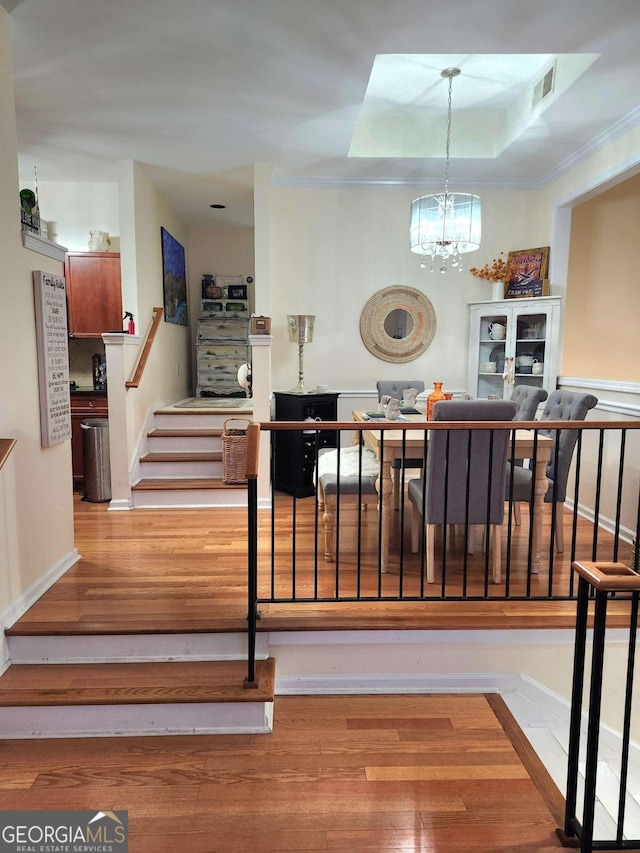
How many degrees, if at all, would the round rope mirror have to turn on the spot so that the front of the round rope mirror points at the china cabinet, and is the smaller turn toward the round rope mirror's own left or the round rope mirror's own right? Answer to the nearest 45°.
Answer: approximately 90° to the round rope mirror's own left

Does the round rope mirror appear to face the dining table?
yes

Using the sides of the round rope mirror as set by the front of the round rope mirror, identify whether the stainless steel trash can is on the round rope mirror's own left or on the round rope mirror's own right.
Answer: on the round rope mirror's own right

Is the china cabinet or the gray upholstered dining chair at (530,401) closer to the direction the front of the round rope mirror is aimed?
the gray upholstered dining chair

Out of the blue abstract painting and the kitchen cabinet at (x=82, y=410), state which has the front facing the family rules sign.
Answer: the kitchen cabinet

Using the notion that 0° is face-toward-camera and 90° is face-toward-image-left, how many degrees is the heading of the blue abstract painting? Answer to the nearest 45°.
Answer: approximately 270°

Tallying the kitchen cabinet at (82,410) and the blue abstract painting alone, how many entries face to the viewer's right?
1

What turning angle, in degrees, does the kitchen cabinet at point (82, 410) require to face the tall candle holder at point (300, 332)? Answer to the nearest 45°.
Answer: approximately 90° to its left

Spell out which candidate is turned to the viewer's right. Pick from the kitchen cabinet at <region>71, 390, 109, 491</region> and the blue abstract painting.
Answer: the blue abstract painting

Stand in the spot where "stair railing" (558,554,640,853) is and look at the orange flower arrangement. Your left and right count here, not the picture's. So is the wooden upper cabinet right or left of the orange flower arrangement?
left

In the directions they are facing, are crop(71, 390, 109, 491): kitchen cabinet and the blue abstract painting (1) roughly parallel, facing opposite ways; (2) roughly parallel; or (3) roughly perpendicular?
roughly perpendicular

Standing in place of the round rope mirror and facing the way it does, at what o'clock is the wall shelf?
The wall shelf is roughly at 1 o'clock from the round rope mirror.

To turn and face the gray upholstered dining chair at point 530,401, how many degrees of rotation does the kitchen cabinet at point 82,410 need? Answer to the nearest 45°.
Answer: approximately 45° to its left

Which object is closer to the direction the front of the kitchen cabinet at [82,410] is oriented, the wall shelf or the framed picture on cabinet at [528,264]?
the wall shelf
